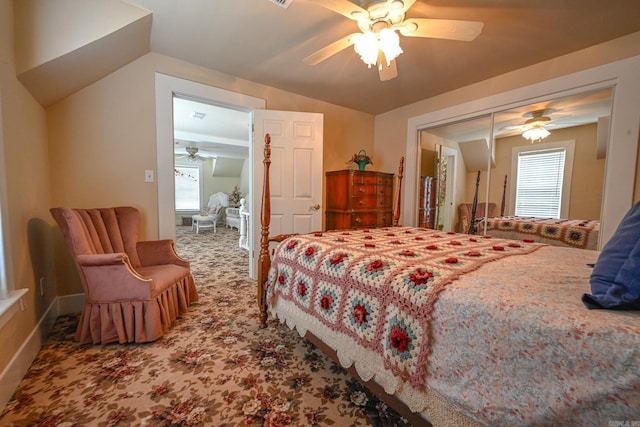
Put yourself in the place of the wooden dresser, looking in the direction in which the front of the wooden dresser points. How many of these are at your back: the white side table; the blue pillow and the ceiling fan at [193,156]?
2

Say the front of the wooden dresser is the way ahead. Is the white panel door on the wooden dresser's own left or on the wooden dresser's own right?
on the wooden dresser's own right

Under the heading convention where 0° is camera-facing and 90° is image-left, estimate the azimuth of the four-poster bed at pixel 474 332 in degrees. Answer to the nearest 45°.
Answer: approximately 135°

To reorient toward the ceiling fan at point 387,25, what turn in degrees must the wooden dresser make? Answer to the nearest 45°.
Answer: approximately 45° to its right

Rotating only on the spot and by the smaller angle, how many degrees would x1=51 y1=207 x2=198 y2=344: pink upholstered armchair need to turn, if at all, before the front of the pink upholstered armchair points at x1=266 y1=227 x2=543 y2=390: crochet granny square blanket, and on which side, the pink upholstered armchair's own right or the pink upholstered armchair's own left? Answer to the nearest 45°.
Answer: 0° — it already faces it

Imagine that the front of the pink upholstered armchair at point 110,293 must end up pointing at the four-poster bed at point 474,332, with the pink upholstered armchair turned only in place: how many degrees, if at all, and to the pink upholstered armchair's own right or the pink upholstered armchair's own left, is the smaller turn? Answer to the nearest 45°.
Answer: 0° — it already faces it

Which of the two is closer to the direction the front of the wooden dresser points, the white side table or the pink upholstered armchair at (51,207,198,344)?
the pink upholstered armchair

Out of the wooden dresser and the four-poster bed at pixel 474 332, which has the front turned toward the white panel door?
the four-poster bed

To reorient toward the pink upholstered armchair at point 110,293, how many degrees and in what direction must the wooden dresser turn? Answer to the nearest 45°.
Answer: approximately 90° to its right

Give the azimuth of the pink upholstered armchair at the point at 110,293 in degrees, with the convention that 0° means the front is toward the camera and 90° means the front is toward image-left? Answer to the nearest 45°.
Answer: approximately 315°

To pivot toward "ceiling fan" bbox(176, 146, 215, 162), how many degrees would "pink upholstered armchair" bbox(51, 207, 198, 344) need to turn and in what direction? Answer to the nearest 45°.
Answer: approximately 135° to its left

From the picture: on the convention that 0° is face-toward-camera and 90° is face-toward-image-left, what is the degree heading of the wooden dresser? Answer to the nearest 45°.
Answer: approximately 315°
